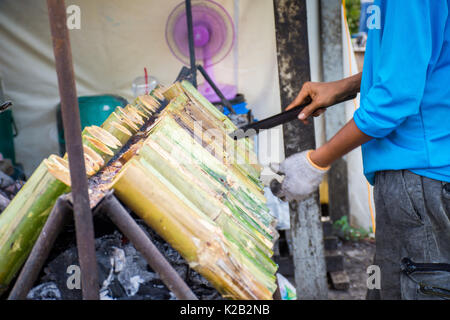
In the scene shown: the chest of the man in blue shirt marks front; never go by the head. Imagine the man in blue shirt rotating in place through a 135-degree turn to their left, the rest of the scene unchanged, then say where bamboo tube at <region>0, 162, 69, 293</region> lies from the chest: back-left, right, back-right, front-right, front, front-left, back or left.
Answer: right

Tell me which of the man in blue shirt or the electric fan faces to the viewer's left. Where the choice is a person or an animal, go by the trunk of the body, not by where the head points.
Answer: the man in blue shirt

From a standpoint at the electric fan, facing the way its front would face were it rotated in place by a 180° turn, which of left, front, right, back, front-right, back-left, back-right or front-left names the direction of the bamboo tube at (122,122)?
back

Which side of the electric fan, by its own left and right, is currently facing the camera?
front

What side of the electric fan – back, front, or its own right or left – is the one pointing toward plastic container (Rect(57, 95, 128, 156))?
right

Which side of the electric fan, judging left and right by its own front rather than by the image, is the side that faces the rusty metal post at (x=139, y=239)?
front

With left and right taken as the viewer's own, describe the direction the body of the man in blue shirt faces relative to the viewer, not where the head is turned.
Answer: facing to the left of the viewer

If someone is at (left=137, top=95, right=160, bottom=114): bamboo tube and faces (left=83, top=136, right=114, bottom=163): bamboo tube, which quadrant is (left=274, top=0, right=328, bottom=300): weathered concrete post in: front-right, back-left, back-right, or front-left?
back-left

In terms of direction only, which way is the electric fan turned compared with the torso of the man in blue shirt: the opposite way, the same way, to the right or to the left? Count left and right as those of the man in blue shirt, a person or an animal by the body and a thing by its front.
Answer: to the left

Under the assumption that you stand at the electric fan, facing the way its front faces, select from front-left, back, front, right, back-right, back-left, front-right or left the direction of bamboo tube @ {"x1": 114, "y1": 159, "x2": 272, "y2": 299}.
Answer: front

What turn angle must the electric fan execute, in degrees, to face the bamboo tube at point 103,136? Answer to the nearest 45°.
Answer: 0° — it already faces it

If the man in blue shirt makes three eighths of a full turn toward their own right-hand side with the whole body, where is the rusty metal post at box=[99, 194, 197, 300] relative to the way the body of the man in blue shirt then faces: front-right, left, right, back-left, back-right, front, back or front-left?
back

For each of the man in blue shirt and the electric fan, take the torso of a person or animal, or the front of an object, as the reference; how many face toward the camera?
1

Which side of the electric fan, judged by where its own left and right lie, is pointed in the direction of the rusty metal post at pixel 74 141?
front

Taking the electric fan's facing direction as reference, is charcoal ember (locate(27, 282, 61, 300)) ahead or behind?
ahead
